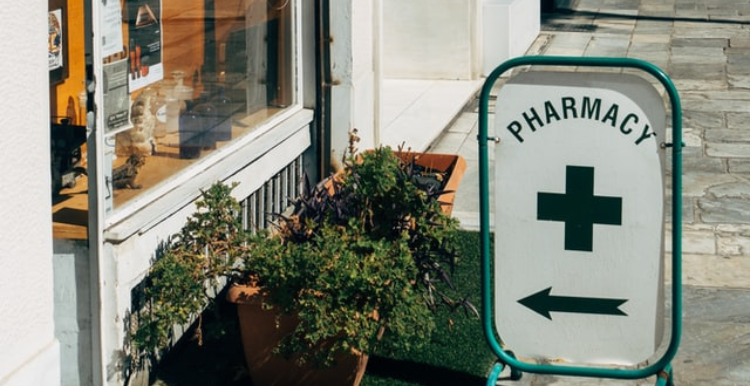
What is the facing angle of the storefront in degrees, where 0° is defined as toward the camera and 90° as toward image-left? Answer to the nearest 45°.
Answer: approximately 315°

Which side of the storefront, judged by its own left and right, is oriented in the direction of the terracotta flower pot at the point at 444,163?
left

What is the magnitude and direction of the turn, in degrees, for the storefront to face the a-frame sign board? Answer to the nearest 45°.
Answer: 0° — it already faces it

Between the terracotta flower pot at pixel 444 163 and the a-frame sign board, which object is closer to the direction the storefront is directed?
the a-frame sign board
